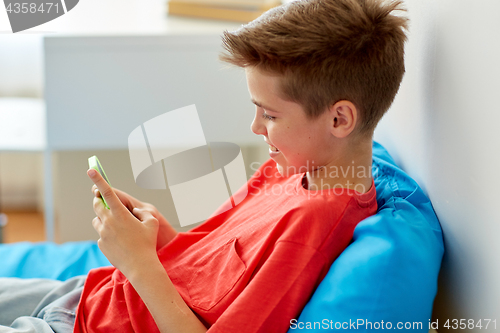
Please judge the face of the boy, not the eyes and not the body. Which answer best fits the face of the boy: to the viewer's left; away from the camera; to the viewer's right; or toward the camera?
to the viewer's left

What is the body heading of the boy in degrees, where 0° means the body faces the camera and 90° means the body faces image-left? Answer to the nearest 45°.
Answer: approximately 90°
